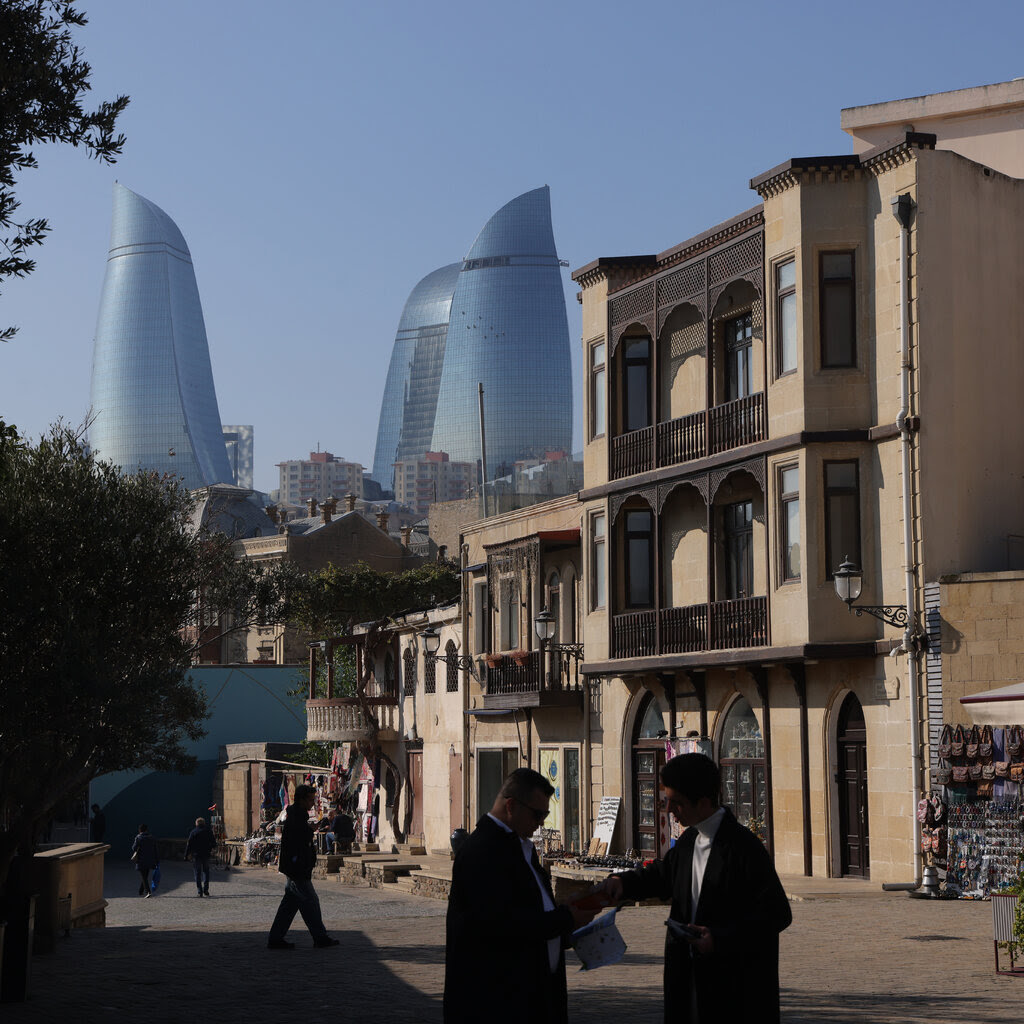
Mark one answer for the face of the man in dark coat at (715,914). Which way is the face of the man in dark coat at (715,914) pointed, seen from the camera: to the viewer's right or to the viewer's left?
to the viewer's left

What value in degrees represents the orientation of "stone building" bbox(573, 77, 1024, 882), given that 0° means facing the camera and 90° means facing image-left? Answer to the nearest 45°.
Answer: approximately 45°

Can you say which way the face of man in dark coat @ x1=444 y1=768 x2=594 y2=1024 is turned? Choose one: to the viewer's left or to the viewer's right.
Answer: to the viewer's right

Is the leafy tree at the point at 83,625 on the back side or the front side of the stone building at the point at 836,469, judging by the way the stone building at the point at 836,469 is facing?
on the front side

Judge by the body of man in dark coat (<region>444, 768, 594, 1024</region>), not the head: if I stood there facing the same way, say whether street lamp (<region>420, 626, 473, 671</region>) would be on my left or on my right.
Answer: on my left

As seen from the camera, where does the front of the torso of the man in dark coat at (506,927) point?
to the viewer's right

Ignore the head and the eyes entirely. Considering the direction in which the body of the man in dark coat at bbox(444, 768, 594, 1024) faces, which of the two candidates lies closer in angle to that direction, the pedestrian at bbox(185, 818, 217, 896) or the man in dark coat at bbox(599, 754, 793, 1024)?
the man in dark coat
